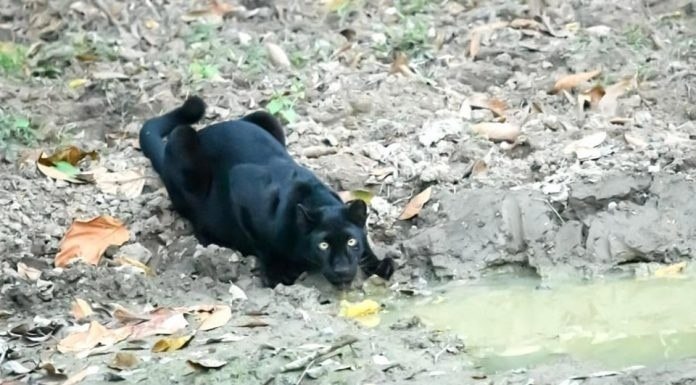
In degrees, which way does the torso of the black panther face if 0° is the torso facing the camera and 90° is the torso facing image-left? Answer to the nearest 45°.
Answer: approximately 315°

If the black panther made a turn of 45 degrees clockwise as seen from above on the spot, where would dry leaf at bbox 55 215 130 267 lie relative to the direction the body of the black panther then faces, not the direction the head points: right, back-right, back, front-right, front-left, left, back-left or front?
right

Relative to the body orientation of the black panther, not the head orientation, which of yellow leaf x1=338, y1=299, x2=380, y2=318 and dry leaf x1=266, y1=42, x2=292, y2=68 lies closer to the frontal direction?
the yellow leaf

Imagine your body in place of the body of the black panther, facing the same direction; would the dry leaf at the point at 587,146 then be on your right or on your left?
on your left

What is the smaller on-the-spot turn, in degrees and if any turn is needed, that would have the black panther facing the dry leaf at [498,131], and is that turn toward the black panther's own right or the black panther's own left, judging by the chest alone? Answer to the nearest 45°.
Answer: approximately 90° to the black panther's own left

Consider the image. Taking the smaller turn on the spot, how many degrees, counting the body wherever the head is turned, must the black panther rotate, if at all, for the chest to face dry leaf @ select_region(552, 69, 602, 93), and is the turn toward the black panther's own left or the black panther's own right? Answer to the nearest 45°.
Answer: approximately 90° to the black panther's own left

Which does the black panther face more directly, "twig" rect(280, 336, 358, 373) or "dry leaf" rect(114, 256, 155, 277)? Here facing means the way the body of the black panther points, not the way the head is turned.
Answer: the twig

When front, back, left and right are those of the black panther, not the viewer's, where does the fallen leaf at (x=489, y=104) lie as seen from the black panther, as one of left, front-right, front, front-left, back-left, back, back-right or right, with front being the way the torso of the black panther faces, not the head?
left

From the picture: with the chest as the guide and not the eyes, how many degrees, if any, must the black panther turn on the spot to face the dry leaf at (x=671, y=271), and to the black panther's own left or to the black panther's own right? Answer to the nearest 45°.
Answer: approximately 45° to the black panther's own left

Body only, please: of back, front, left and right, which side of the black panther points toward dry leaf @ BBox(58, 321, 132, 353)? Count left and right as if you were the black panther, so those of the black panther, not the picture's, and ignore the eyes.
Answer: right

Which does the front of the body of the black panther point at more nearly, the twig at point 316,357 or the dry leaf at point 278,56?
the twig

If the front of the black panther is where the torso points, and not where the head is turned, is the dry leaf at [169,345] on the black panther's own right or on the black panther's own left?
on the black panther's own right

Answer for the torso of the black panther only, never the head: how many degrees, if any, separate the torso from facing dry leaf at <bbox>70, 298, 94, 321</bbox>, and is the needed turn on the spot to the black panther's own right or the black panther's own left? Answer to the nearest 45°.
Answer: approximately 90° to the black panther's own right
